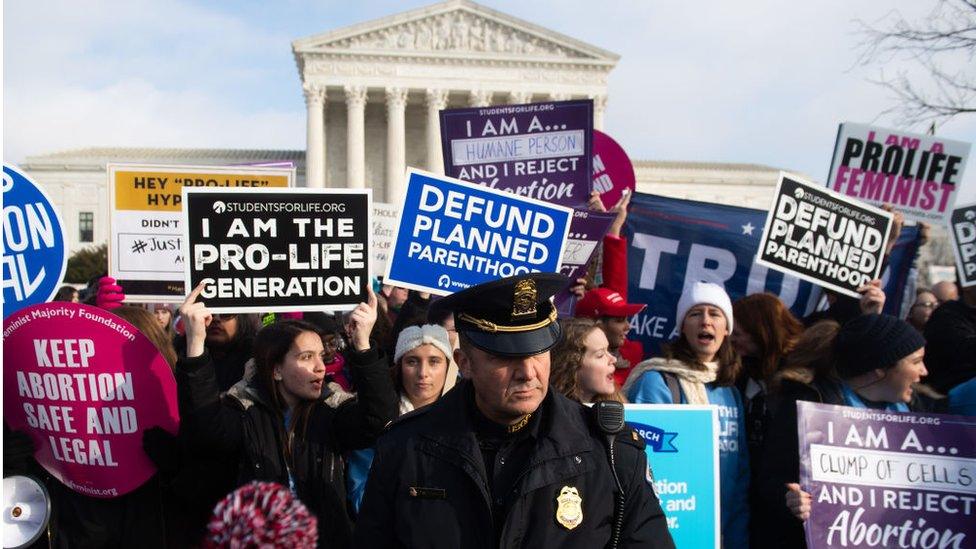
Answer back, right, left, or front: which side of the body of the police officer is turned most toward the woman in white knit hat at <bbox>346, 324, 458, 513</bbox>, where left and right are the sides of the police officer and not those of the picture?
back

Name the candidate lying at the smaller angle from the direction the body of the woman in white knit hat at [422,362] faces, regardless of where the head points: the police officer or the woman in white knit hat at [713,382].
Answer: the police officer

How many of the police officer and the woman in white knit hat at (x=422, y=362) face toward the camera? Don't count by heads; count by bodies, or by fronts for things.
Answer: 2

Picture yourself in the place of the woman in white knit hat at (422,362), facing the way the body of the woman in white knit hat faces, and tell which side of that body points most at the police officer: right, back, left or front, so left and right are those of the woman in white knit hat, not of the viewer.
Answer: front

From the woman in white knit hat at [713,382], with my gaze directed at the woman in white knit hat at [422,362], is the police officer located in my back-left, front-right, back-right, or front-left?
front-left

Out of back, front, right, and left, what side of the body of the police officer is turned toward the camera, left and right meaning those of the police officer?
front

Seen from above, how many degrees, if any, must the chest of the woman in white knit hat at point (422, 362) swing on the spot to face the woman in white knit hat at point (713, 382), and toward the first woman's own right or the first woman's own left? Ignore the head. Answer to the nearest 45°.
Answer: approximately 90° to the first woman's own left

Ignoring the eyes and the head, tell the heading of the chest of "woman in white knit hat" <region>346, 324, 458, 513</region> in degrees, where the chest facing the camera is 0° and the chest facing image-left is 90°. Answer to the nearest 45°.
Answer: approximately 0°

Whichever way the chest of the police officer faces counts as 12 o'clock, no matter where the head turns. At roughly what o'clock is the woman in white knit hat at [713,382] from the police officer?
The woman in white knit hat is roughly at 7 o'clock from the police officer.
